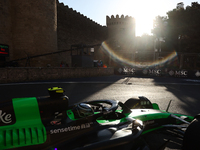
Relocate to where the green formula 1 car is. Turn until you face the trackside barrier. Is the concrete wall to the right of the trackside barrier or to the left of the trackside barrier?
left

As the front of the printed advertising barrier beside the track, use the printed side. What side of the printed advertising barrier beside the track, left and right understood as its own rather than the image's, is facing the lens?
front

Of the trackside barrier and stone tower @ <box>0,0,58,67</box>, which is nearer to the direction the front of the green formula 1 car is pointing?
the trackside barrier

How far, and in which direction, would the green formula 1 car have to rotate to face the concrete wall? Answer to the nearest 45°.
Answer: approximately 90° to its left

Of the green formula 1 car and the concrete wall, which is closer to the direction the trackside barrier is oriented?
the green formula 1 car

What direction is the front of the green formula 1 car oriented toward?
to the viewer's right

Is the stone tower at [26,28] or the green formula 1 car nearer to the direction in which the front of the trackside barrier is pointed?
the green formula 1 car

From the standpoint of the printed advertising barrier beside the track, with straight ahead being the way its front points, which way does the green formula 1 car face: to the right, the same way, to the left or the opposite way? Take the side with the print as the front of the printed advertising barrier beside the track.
to the left

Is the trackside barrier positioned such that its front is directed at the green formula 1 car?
yes

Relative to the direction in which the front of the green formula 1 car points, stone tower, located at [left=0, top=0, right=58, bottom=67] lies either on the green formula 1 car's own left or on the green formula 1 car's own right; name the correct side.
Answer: on the green formula 1 car's own left

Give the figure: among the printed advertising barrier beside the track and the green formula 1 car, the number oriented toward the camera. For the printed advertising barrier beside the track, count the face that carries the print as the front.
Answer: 1
